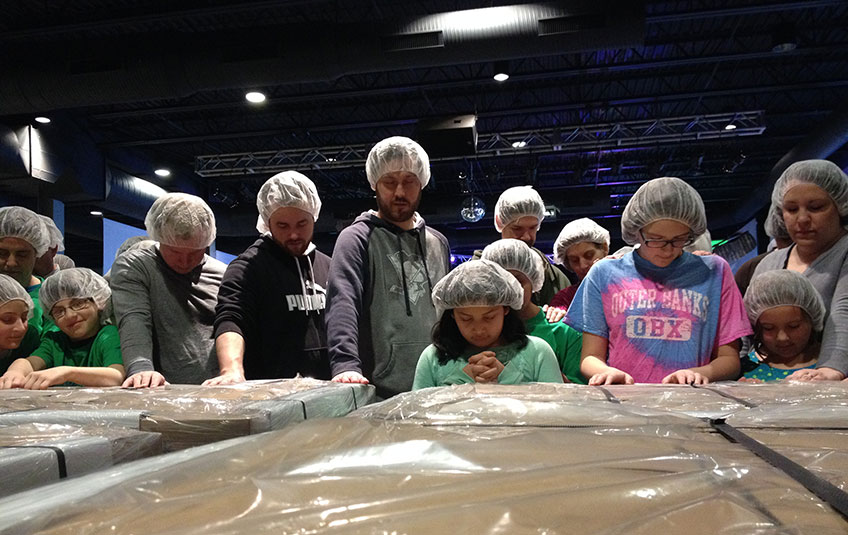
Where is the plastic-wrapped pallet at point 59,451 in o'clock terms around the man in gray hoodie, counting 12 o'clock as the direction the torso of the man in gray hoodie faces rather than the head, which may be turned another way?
The plastic-wrapped pallet is roughly at 2 o'clock from the man in gray hoodie.

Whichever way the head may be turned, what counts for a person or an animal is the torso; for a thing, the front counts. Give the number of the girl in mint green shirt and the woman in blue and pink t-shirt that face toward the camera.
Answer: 2

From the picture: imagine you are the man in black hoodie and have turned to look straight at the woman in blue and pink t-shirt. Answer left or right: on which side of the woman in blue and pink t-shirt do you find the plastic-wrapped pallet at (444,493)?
right

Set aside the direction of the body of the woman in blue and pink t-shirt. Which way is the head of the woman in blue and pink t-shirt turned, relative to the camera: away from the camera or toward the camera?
toward the camera

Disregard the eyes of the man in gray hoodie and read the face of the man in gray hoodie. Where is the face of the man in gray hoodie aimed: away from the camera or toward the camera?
toward the camera

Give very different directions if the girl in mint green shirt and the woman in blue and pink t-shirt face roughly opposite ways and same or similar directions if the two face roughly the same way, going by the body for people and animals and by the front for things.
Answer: same or similar directions

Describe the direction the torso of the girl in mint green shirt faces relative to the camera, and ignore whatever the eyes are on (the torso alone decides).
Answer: toward the camera

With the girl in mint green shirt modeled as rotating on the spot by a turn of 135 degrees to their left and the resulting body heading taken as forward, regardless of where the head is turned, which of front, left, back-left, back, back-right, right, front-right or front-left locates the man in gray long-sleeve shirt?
back-left

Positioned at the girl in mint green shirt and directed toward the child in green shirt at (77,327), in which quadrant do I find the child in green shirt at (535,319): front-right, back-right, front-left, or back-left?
back-right

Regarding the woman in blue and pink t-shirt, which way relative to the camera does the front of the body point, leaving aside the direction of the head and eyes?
toward the camera

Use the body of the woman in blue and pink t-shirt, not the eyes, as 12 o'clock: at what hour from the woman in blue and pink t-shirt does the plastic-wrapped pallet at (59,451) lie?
The plastic-wrapped pallet is roughly at 1 o'clock from the woman in blue and pink t-shirt.

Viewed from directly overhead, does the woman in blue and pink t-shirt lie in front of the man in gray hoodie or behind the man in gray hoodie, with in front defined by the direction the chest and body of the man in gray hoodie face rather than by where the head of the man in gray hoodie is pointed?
in front

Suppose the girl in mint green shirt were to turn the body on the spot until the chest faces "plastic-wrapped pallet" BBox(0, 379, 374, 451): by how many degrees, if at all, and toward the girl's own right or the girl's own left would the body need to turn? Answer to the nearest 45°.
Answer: approximately 45° to the girl's own right
